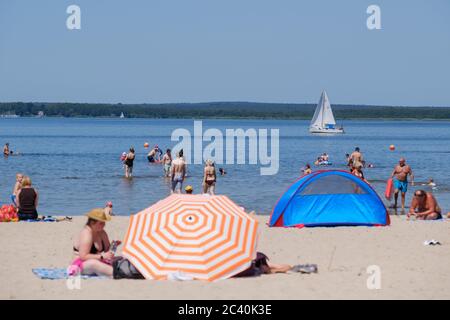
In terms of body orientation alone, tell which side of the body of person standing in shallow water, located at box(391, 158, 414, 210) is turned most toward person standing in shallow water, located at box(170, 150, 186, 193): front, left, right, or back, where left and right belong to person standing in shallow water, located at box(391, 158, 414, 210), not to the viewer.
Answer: right

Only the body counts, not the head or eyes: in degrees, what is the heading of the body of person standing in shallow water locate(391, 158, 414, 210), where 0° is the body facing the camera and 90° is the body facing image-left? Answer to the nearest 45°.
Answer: approximately 0°

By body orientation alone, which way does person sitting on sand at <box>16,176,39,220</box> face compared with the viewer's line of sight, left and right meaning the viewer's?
facing away from the viewer

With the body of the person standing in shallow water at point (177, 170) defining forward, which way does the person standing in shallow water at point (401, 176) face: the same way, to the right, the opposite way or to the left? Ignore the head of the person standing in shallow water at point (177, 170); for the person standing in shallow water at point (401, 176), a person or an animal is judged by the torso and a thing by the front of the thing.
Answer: the opposite way

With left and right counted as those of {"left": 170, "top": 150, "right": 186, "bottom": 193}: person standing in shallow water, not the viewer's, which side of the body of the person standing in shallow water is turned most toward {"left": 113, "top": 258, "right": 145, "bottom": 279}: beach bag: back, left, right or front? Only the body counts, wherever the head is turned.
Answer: back

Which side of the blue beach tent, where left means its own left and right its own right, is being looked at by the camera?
back

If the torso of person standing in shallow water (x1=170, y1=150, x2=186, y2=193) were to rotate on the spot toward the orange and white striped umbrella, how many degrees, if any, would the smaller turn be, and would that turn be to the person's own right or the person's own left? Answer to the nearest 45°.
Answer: approximately 180°
